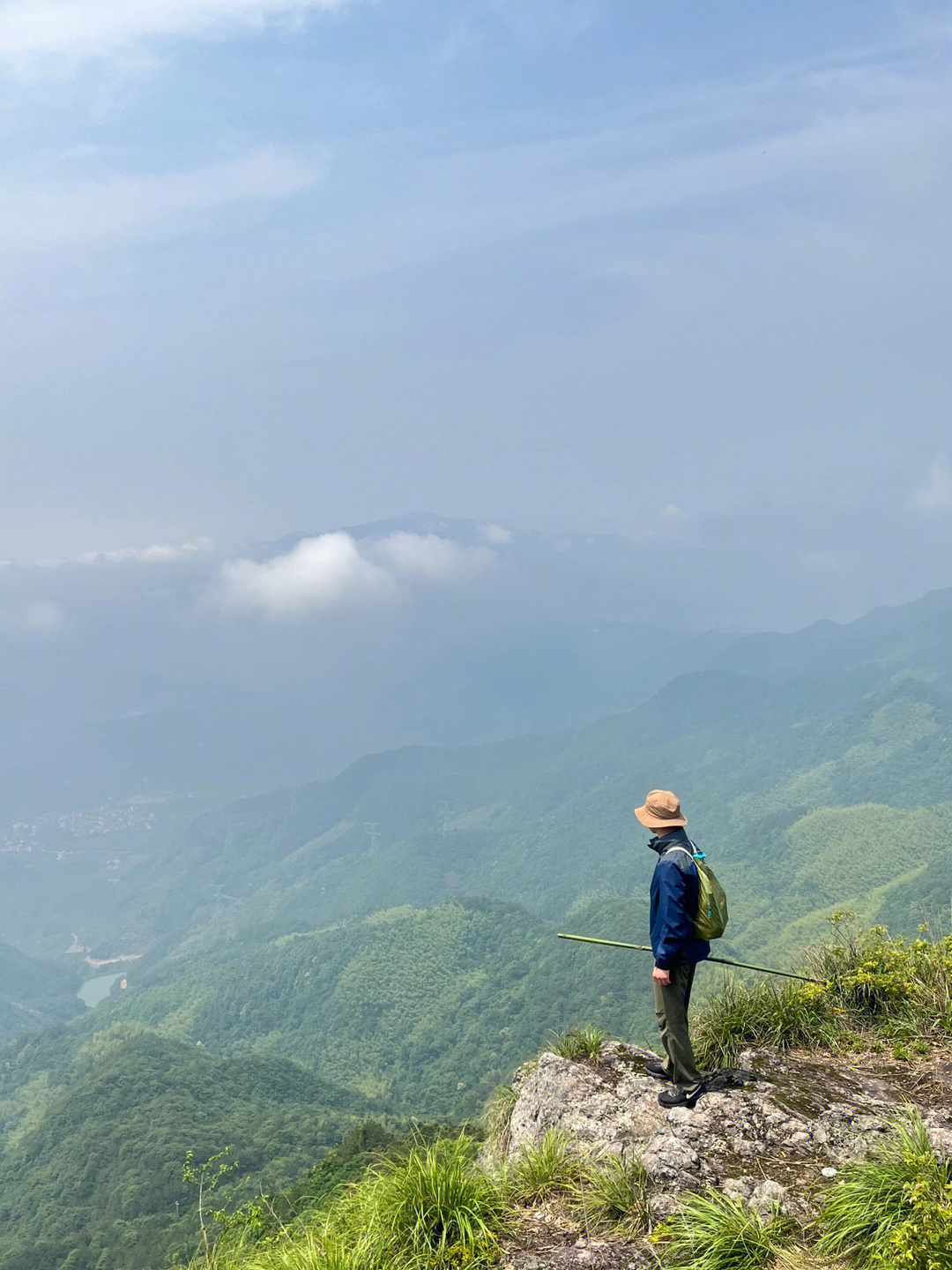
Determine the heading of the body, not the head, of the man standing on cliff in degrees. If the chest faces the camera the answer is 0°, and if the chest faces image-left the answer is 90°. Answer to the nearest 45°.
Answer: approximately 90°

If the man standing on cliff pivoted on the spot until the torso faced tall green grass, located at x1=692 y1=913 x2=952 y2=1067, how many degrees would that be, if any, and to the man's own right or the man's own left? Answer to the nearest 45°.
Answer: approximately 135° to the man's own right

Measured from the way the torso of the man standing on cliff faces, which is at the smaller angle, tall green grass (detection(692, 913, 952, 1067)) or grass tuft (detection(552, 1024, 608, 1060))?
the grass tuft

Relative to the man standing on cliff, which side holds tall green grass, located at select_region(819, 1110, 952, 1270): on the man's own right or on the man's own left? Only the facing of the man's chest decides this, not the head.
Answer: on the man's own left
